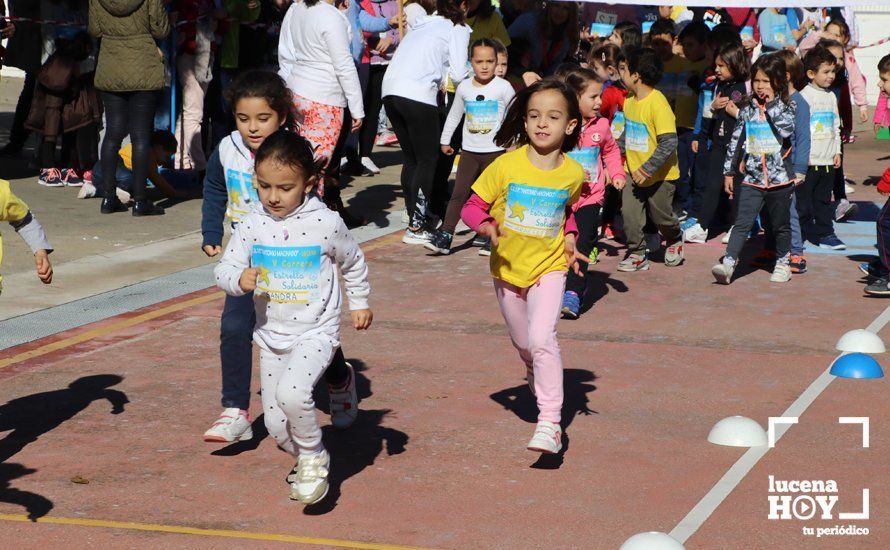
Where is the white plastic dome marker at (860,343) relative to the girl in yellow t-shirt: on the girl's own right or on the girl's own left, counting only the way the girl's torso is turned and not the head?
on the girl's own left

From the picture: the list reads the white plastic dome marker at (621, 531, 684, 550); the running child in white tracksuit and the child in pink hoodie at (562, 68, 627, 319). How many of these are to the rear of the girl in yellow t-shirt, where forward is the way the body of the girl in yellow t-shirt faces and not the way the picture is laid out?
1

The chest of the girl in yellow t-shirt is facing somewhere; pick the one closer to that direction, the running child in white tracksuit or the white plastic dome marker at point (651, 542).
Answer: the white plastic dome marker

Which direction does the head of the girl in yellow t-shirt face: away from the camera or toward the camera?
toward the camera

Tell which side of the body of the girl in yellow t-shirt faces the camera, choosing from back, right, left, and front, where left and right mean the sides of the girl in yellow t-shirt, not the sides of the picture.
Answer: front

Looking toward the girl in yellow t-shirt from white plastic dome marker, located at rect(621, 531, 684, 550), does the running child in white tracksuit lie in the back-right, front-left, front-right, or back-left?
front-left

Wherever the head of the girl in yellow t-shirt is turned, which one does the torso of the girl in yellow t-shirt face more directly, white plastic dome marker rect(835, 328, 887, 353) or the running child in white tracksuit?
the running child in white tracksuit

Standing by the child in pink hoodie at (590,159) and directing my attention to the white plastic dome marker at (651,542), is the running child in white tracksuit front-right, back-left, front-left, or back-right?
front-right

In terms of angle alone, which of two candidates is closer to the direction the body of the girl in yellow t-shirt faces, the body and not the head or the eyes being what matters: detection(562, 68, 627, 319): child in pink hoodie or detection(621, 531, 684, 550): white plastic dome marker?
the white plastic dome marker

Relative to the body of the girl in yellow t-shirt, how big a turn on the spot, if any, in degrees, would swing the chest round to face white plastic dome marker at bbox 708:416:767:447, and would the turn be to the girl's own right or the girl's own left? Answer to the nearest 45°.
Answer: approximately 90° to the girl's own left

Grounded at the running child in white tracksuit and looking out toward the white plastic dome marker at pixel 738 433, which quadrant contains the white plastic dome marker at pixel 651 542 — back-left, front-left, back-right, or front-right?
front-right

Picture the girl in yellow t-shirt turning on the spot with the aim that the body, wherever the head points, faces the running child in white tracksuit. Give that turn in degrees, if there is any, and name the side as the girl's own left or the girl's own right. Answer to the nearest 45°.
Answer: approximately 45° to the girl's own right

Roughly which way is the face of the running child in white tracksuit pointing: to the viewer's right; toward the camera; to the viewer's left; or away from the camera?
toward the camera

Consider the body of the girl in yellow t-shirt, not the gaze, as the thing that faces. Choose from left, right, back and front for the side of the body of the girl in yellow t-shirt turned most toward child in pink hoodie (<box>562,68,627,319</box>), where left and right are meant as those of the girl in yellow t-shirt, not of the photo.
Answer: back
